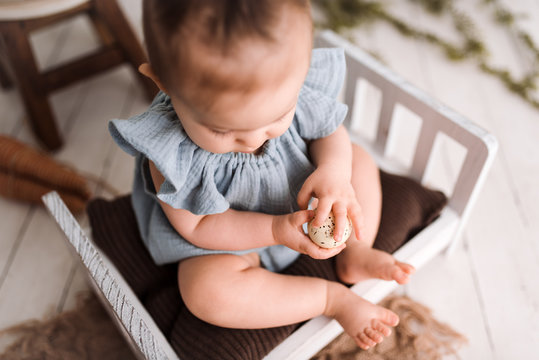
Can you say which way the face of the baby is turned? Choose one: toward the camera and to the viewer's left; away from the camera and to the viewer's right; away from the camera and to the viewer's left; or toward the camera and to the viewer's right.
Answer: toward the camera and to the viewer's right

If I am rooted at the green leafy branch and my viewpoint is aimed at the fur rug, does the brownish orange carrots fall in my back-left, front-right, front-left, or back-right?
front-right

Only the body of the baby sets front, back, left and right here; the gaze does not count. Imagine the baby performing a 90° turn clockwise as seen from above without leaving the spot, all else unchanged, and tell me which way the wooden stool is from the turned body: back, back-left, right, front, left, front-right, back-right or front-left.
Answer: right

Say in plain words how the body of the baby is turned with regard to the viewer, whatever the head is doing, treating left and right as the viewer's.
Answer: facing the viewer and to the right of the viewer
